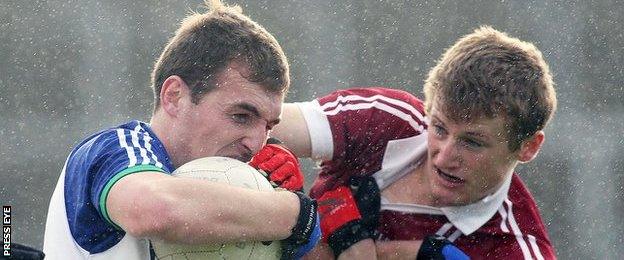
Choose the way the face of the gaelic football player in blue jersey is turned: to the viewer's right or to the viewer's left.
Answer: to the viewer's right

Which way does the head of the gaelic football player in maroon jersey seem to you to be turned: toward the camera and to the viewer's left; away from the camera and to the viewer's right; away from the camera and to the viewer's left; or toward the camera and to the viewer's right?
toward the camera and to the viewer's left

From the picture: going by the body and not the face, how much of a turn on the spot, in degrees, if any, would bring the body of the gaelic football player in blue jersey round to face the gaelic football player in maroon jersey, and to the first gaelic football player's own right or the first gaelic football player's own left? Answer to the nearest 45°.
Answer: approximately 45° to the first gaelic football player's own left

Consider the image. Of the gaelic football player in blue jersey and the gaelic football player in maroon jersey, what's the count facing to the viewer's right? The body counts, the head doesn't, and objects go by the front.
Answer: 1

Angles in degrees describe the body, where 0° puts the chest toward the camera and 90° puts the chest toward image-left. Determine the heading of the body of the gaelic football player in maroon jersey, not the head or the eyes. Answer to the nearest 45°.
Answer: approximately 45°

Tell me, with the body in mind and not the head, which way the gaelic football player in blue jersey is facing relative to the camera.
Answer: to the viewer's right

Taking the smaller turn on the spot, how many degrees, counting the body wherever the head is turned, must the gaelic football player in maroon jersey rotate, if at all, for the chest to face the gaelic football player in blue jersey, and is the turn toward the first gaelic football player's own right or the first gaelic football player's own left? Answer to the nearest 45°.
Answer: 0° — they already face them
